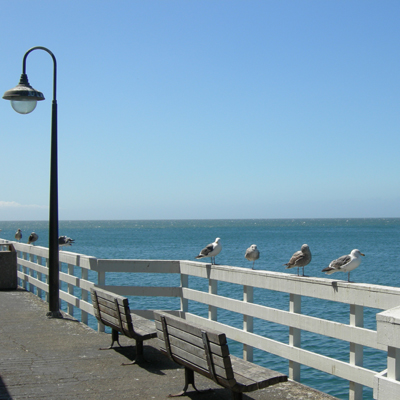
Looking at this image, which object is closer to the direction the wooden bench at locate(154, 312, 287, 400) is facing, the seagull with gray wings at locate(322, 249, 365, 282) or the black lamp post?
the seagull with gray wings

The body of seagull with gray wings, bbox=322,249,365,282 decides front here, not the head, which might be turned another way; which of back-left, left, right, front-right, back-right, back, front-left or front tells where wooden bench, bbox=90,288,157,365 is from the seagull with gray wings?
back

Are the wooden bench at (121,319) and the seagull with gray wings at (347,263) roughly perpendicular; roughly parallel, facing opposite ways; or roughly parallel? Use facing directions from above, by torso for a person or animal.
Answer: roughly perpendicular

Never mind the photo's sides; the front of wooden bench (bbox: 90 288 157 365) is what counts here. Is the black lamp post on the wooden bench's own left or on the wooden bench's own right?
on the wooden bench's own left

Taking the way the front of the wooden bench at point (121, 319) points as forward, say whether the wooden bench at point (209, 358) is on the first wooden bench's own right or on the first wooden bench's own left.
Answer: on the first wooden bench's own right

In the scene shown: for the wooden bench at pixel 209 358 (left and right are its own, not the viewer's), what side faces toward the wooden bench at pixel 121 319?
left

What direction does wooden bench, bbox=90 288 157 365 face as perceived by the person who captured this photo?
facing away from the viewer and to the right of the viewer

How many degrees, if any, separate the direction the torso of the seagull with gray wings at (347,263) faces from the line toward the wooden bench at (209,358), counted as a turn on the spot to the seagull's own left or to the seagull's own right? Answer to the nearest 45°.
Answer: approximately 135° to the seagull's own right

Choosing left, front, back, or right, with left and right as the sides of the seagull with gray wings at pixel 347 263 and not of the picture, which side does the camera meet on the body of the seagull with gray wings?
right

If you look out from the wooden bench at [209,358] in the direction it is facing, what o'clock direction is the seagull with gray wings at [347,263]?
The seagull with gray wings is roughly at 12 o'clock from the wooden bench.
